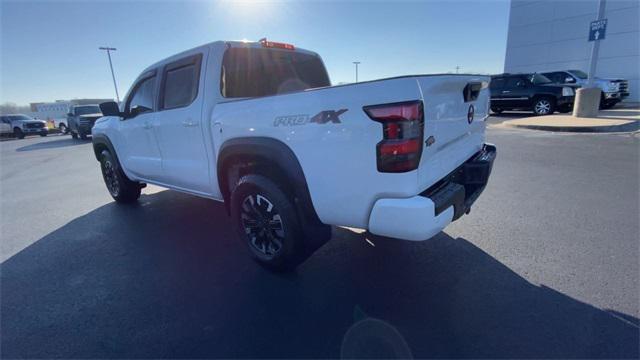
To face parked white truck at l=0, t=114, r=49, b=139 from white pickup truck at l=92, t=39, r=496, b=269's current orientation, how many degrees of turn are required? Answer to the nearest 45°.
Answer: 0° — it already faces it

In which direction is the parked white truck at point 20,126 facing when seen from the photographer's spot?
facing the viewer and to the right of the viewer

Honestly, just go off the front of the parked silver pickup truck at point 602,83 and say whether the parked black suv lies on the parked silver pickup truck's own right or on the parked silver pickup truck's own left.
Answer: on the parked silver pickup truck's own right

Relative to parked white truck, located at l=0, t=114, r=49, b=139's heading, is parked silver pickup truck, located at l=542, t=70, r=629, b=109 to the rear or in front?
in front

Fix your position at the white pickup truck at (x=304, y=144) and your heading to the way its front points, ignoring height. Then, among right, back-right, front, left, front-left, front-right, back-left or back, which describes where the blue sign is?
right

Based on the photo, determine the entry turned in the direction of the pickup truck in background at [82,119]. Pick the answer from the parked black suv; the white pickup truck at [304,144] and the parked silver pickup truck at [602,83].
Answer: the white pickup truck

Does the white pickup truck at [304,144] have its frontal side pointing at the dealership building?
no

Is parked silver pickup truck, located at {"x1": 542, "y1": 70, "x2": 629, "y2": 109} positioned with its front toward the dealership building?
no

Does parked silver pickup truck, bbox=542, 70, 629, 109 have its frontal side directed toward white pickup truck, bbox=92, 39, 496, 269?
no

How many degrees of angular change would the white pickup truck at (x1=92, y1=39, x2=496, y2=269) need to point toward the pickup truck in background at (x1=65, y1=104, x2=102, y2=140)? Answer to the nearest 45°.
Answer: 0° — it already faces it

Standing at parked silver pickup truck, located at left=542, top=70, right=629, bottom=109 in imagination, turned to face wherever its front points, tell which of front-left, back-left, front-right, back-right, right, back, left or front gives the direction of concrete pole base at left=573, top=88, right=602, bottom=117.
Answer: front-right

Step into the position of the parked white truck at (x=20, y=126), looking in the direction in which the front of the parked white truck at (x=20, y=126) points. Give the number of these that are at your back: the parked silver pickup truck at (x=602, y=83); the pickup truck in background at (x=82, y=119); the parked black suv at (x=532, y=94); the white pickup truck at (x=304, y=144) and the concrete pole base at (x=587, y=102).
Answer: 0

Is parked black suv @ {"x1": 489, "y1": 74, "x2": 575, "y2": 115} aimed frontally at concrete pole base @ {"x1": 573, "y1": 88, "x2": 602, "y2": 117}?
yes

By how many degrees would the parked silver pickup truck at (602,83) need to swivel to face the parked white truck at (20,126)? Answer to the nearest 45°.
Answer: approximately 90° to its right

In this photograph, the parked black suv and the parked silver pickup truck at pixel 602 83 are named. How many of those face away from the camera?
0

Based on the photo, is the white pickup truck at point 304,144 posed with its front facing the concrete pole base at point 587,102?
no

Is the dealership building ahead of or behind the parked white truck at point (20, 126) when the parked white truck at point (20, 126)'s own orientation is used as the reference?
ahead

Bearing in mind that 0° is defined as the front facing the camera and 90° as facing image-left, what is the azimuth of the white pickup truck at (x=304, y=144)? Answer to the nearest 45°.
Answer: approximately 135°
